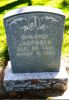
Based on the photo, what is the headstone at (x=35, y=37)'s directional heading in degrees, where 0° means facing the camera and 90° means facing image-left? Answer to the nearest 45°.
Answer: approximately 0°
